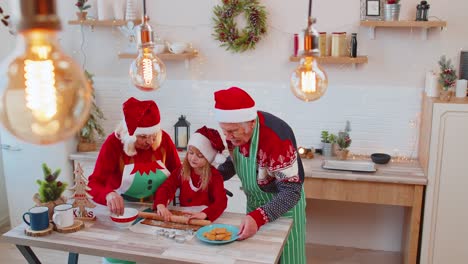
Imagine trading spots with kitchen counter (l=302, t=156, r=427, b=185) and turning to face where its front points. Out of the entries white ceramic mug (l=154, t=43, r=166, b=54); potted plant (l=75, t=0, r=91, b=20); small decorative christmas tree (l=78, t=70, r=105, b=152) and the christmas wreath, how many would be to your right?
4

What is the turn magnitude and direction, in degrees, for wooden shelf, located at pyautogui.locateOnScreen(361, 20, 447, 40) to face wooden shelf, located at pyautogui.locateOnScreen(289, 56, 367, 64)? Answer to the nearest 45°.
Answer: approximately 90° to its right

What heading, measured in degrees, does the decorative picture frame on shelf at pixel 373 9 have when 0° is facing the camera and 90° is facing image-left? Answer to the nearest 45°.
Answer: approximately 0°

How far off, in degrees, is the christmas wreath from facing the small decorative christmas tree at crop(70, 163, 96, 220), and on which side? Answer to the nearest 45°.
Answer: approximately 45° to its right

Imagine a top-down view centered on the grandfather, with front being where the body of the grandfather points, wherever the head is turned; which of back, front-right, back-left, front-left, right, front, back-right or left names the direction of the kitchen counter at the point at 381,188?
back

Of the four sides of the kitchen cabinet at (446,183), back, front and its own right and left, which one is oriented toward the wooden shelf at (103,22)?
right

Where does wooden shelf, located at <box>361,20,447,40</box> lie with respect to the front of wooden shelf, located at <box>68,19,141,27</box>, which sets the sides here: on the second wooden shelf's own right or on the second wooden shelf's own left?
on the second wooden shelf's own left

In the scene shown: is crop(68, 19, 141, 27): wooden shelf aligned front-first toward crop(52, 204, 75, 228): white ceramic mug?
yes

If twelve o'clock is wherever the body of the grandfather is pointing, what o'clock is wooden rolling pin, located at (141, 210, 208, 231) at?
The wooden rolling pin is roughly at 1 o'clock from the grandfather.
